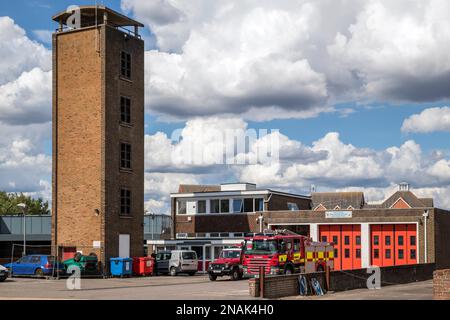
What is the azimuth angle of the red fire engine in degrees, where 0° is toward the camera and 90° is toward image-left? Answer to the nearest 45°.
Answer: approximately 45°

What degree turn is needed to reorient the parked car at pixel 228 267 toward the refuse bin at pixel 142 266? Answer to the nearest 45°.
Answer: approximately 90° to its right

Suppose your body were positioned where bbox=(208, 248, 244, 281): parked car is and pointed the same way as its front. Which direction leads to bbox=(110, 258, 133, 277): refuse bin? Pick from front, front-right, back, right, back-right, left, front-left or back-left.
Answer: right

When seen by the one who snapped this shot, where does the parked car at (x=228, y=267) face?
facing the viewer and to the left of the viewer

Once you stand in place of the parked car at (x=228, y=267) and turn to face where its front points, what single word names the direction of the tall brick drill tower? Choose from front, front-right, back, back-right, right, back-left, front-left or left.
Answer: right

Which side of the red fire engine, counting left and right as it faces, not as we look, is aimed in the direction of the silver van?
right

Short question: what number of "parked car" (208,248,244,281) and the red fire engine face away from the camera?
0
